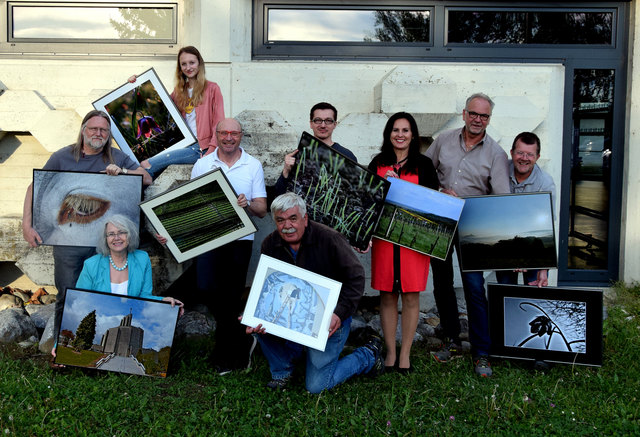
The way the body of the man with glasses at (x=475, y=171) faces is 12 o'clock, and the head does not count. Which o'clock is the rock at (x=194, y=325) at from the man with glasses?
The rock is roughly at 3 o'clock from the man with glasses.

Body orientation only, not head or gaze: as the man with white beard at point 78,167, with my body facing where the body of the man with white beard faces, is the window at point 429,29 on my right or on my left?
on my left

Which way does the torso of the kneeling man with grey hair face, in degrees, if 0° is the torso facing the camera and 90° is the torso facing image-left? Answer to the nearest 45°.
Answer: approximately 45°

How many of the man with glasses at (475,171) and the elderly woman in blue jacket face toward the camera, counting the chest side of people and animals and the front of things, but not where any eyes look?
2

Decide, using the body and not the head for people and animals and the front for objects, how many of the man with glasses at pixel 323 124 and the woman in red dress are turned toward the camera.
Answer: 2

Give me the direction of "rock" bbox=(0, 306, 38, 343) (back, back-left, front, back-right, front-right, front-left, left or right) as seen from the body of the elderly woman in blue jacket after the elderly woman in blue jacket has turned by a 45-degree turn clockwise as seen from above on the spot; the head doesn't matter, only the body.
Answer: right

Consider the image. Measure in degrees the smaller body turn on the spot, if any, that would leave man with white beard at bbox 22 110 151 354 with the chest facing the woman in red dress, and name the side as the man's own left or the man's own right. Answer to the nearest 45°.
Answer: approximately 45° to the man's own left
